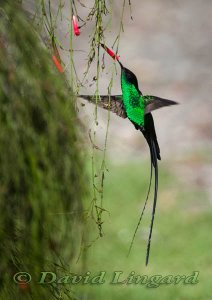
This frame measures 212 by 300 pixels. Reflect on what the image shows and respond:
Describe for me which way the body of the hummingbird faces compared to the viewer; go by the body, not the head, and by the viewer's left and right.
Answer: facing the viewer and to the left of the viewer
